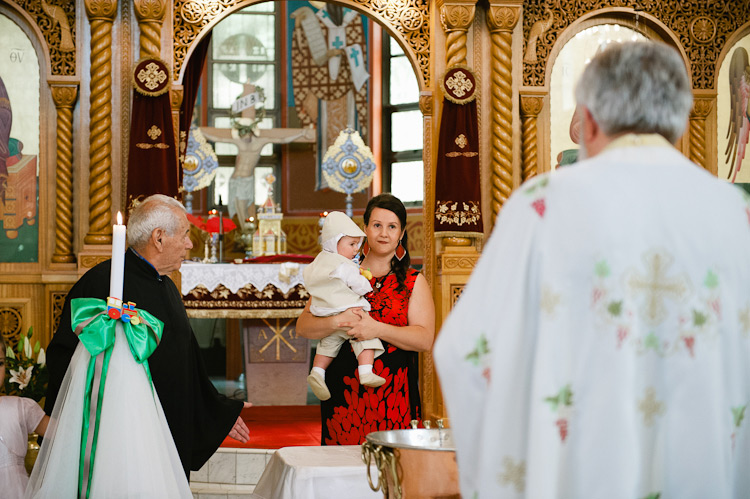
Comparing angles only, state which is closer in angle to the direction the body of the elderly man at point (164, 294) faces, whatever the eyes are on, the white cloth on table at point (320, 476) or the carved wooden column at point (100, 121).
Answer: the white cloth on table

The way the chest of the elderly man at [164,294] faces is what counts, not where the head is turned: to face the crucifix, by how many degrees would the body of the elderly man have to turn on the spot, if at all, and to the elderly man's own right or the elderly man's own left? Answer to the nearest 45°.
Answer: approximately 90° to the elderly man's own left

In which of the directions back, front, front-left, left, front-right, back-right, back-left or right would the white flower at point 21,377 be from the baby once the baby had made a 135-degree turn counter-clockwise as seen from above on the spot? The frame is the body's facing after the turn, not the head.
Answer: front-left

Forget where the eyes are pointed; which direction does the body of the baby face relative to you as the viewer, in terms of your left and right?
facing the viewer and to the right of the viewer

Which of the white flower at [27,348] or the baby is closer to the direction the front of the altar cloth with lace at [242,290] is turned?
the baby

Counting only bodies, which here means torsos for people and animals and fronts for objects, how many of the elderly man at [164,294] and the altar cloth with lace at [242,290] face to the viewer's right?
1

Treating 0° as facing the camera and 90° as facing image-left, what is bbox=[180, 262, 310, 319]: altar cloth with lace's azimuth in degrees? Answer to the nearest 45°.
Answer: approximately 0°

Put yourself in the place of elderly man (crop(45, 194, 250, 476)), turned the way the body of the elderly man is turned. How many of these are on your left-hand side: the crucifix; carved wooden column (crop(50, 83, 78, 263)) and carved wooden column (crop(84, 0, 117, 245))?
3

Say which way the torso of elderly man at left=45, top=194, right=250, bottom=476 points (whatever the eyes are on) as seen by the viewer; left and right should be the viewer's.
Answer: facing to the right of the viewer

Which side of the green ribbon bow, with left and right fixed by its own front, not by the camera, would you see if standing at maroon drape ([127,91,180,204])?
back
